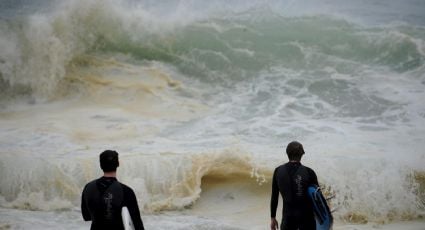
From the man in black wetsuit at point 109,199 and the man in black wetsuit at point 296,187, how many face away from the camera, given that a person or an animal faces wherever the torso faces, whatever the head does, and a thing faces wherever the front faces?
2

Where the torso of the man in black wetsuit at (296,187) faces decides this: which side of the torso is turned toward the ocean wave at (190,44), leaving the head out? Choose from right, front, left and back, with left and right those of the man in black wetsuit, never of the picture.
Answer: front

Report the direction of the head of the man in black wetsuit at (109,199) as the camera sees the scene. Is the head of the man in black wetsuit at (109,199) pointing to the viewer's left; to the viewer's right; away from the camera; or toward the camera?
away from the camera

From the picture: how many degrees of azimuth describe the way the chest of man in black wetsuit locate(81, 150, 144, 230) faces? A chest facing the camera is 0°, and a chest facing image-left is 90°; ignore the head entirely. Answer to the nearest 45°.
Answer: approximately 180°

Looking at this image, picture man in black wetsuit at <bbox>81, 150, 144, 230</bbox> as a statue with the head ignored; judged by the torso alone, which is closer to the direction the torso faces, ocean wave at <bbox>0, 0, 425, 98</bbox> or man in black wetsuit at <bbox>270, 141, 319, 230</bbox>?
the ocean wave

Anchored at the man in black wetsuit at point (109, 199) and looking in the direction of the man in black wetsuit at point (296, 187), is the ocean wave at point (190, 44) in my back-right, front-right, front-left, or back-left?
front-left

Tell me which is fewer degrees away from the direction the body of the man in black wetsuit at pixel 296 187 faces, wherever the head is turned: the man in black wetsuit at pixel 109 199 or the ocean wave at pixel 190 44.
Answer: the ocean wave

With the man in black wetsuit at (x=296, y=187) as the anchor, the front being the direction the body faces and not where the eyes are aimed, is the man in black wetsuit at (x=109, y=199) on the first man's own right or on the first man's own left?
on the first man's own left

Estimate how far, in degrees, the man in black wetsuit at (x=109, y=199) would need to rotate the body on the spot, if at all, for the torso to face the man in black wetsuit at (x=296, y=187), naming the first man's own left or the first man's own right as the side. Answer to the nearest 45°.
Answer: approximately 90° to the first man's own right

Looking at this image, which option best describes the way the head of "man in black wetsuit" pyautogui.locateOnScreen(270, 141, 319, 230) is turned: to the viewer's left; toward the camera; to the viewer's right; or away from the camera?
away from the camera

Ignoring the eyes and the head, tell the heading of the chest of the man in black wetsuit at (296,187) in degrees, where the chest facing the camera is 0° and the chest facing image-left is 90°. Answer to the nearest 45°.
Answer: approximately 180°
